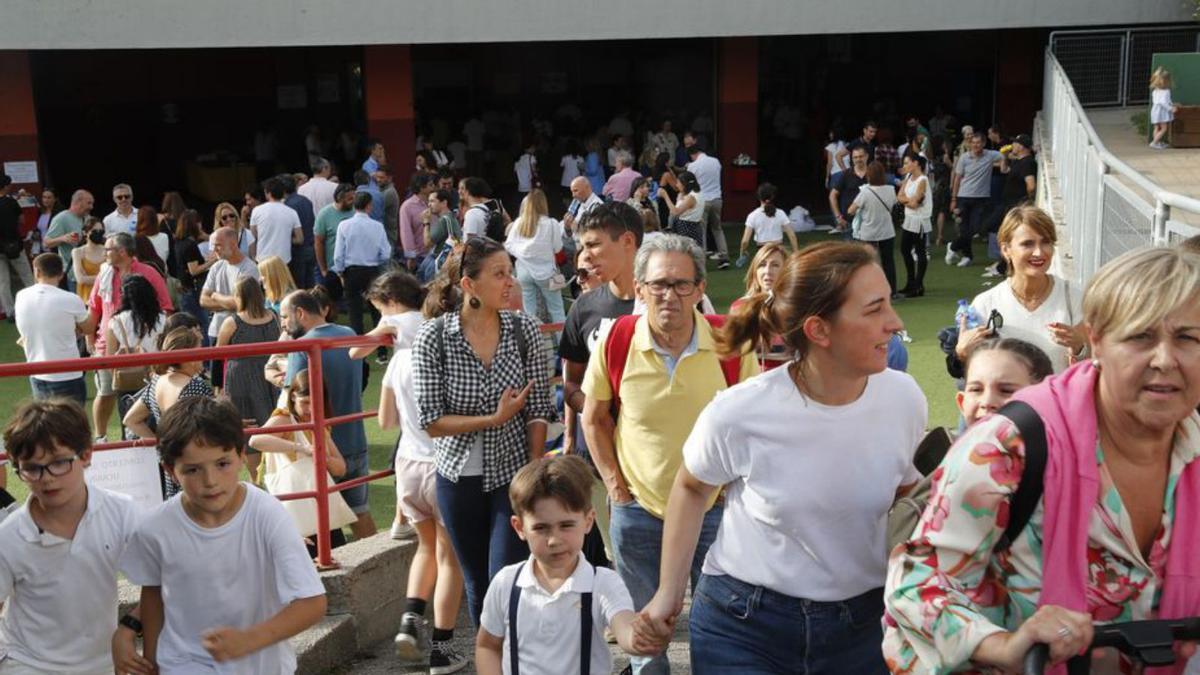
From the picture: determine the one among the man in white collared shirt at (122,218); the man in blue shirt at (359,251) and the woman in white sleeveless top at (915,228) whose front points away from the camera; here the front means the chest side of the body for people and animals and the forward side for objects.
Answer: the man in blue shirt

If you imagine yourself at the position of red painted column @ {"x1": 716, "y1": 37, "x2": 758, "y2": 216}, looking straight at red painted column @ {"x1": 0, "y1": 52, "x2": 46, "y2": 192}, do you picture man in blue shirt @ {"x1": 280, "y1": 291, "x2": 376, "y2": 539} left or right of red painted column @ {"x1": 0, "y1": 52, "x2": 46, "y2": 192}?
left

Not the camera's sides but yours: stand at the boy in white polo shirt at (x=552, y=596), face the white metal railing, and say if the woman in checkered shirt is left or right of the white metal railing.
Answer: left

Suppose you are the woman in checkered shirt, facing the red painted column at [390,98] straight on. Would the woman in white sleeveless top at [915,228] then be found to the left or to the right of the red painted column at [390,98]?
right

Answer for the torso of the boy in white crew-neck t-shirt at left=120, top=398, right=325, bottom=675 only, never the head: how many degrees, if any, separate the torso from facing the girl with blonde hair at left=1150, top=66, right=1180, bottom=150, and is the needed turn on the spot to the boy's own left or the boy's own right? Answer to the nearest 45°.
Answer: approximately 135° to the boy's own left

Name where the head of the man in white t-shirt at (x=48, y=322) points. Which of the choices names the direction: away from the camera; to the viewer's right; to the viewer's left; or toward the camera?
away from the camera

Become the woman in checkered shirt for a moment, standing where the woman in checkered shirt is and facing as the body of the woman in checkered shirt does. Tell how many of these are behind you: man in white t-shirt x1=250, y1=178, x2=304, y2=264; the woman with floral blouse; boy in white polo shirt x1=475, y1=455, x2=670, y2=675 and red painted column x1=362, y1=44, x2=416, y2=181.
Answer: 2

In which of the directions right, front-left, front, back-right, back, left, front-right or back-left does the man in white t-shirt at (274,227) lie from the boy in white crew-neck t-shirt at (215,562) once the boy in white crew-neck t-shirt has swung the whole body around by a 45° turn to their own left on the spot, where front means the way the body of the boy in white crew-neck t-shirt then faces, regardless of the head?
back-left
